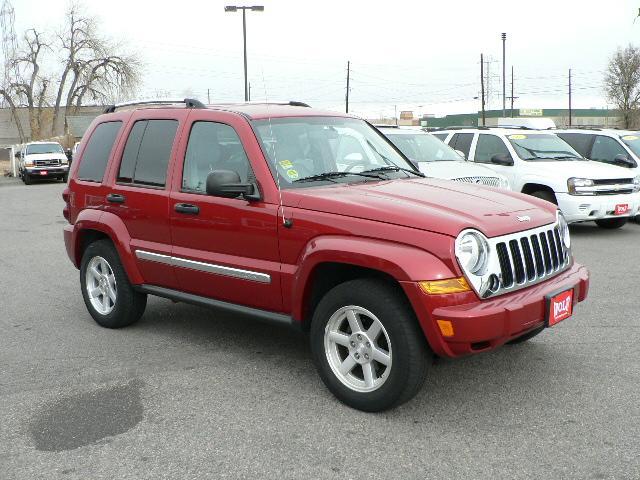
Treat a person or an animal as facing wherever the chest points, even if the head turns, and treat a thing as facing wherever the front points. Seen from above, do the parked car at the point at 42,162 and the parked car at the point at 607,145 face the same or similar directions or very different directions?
same or similar directions

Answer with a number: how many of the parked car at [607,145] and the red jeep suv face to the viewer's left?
0

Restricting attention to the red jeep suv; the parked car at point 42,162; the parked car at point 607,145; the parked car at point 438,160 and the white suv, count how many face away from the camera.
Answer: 0

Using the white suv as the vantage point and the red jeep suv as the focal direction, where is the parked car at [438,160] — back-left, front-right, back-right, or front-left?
front-right

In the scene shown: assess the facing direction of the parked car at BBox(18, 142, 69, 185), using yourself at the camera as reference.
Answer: facing the viewer

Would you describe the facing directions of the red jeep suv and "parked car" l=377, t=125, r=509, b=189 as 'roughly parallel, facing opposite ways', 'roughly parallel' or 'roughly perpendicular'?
roughly parallel

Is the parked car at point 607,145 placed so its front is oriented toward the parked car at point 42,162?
no

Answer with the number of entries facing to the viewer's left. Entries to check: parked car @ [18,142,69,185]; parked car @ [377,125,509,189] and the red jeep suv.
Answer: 0

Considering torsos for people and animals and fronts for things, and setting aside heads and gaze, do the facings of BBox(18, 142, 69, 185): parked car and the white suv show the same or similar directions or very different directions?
same or similar directions

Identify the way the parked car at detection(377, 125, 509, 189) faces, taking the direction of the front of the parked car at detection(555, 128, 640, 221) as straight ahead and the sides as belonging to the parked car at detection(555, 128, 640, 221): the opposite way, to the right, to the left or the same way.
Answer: the same way

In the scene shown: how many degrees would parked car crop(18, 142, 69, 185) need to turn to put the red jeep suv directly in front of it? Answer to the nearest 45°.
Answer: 0° — it already faces it

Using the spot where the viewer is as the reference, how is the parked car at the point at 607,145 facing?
facing the viewer and to the right of the viewer

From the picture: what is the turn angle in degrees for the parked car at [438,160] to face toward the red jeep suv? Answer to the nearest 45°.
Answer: approximately 45° to its right
